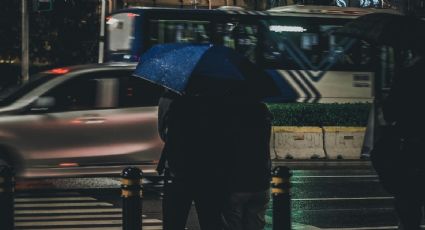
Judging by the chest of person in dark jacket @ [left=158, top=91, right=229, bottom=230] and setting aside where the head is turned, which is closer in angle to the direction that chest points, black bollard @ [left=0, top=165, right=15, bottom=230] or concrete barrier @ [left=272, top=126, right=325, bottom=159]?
the concrete barrier

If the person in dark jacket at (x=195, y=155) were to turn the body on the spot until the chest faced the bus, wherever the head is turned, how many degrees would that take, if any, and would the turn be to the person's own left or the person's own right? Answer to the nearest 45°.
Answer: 0° — they already face it

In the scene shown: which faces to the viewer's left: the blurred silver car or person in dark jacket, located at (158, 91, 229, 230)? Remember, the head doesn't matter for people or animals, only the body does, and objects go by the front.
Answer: the blurred silver car

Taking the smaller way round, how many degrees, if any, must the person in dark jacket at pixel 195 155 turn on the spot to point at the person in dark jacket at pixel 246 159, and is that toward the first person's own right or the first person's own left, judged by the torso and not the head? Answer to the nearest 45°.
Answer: approximately 90° to the first person's own right

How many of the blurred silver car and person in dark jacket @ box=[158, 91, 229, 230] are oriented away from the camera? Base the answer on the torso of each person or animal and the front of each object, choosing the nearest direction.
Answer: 1

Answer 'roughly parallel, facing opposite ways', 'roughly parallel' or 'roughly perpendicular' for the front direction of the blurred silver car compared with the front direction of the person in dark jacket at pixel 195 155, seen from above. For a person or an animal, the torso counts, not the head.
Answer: roughly perpendicular

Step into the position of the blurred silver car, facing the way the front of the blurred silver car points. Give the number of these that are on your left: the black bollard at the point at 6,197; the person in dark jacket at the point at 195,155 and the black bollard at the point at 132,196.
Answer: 3

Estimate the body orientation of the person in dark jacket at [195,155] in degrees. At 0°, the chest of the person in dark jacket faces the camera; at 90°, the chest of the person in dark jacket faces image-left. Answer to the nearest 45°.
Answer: approximately 180°

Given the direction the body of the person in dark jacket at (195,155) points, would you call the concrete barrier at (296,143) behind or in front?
in front

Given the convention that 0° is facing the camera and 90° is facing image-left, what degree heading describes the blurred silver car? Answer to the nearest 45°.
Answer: approximately 90°

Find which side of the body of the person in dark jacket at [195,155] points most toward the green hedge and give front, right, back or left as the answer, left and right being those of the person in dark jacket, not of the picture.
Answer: front
